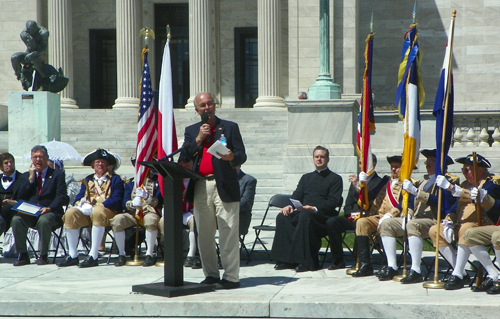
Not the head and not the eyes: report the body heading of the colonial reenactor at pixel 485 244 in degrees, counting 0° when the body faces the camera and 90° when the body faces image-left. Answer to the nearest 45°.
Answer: approximately 45°

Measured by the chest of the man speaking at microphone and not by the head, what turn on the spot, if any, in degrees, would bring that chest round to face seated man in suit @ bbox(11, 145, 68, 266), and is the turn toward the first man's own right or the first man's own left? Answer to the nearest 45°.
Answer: approximately 90° to the first man's own right

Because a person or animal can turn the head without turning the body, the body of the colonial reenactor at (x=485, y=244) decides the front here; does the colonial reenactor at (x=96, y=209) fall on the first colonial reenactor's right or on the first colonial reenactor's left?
on the first colonial reenactor's right

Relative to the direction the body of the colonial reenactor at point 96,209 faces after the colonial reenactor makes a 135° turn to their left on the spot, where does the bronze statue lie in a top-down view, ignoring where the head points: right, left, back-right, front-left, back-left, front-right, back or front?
left

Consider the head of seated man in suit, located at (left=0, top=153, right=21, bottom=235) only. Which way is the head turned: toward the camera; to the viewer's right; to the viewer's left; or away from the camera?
toward the camera

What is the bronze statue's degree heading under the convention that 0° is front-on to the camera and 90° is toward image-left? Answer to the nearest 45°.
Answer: approximately 45°

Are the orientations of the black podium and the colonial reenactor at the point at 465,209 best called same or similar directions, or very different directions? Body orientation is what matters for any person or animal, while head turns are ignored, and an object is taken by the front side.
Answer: same or similar directions

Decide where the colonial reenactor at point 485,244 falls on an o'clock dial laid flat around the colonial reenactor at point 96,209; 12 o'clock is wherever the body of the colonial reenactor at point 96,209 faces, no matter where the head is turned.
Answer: the colonial reenactor at point 485,244 is roughly at 9 o'clock from the colonial reenactor at point 96,209.

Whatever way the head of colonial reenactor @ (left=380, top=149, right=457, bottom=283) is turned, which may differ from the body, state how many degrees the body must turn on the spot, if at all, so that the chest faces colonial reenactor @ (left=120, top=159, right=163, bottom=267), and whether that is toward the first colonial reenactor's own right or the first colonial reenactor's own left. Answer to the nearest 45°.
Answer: approximately 45° to the first colonial reenactor's own right

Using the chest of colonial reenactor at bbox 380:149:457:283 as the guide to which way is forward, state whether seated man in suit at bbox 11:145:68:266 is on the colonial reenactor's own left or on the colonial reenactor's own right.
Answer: on the colonial reenactor's own right

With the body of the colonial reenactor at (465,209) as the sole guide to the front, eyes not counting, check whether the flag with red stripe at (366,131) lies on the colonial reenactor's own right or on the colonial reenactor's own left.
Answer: on the colonial reenactor's own right

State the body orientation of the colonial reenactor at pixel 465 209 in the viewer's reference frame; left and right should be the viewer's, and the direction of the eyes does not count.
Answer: facing the viewer and to the left of the viewer

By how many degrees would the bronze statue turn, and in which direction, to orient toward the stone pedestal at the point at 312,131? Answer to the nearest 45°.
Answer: approximately 90° to its left

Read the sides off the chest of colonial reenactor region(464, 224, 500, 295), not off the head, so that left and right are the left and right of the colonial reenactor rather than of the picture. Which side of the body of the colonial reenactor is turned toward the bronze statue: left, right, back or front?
right
